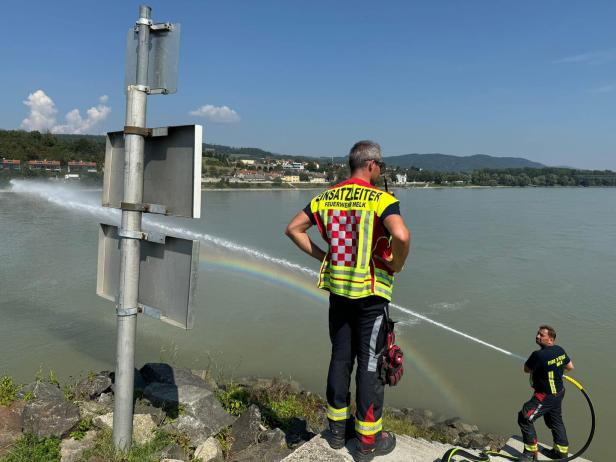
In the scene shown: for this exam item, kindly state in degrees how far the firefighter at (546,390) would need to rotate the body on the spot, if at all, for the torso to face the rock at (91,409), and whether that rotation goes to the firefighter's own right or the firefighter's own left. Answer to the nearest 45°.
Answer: approximately 90° to the firefighter's own left

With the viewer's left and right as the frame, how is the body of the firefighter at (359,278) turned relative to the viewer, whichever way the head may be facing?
facing away from the viewer and to the right of the viewer

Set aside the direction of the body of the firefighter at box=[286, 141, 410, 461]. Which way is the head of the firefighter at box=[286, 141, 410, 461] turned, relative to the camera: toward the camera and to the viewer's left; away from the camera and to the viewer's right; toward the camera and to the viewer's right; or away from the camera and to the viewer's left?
away from the camera and to the viewer's right

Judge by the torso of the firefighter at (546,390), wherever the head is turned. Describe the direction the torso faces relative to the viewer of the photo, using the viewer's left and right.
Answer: facing away from the viewer and to the left of the viewer

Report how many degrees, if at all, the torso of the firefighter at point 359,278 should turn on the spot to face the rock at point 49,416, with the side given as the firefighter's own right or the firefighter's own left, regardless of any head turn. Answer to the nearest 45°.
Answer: approximately 135° to the firefighter's own left

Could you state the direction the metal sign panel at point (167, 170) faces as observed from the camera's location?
facing away from the viewer and to the right of the viewer

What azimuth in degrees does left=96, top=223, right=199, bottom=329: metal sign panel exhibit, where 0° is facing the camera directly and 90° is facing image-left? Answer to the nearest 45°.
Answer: approximately 225°
